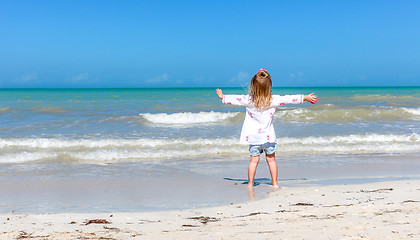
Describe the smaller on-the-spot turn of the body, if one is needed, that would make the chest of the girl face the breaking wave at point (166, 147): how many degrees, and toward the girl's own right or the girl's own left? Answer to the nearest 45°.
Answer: approximately 45° to the girl's own left

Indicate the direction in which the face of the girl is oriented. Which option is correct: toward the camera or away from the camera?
away from the camera

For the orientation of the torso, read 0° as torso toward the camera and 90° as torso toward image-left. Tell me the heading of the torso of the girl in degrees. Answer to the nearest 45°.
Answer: approximately 180°
